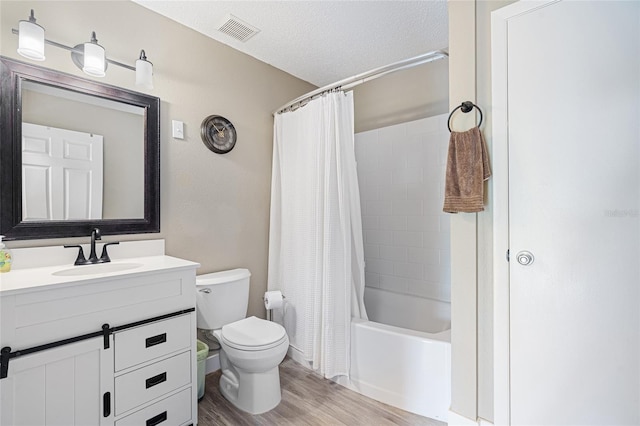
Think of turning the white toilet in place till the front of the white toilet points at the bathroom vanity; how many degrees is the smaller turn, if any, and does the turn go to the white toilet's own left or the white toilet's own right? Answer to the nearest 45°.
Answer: approximately 90° to the white toilet's own right

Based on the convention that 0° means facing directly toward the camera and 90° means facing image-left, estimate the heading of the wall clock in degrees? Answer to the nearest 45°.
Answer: approximately 315°

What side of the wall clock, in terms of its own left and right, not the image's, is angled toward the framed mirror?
right

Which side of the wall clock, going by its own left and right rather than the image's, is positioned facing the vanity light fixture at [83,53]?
right

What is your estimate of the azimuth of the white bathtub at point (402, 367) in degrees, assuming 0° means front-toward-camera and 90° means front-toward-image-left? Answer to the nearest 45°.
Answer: approximately 45°

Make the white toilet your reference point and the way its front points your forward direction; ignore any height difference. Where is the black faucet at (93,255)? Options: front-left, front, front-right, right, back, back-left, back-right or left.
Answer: back-right

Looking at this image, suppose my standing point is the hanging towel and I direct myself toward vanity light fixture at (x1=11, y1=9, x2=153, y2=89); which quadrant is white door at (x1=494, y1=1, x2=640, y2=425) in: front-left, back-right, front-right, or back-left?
back-left

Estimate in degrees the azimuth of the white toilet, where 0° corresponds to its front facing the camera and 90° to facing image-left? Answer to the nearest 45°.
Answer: approximately 315°
